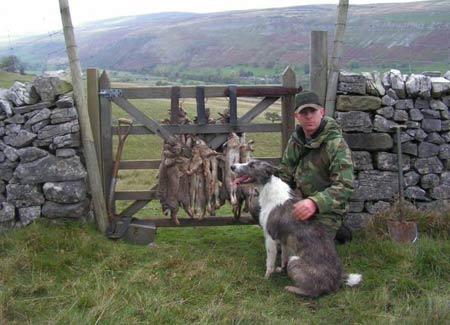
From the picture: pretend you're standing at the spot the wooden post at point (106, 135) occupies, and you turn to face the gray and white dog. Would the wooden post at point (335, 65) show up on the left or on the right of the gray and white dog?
left

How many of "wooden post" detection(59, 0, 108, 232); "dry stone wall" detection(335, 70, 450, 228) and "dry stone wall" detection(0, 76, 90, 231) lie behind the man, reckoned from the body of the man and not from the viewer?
1

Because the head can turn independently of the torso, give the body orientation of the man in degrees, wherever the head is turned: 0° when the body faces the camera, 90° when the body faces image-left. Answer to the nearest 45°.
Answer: approximately 45°

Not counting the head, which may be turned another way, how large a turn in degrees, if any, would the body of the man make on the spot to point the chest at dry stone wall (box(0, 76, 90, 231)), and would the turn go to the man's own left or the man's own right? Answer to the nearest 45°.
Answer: approximately 45° to the man's own right

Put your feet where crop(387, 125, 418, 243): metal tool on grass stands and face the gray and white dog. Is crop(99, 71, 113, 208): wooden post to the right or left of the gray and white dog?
right

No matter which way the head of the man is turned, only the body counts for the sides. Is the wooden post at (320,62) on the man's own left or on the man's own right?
on the man's own right

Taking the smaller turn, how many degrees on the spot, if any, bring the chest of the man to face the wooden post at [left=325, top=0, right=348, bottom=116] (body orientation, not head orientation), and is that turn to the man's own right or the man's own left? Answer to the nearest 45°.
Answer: approximately 135° to the man's own right

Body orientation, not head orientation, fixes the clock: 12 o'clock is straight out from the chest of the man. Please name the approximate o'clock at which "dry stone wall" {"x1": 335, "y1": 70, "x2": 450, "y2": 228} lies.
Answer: The dry stone wall is roughly at 6 o'clock from the man.

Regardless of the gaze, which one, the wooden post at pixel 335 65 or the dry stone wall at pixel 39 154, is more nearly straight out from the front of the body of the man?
the dry stone wall

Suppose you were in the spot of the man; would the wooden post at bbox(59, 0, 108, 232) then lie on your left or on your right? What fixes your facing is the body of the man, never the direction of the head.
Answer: on your right
